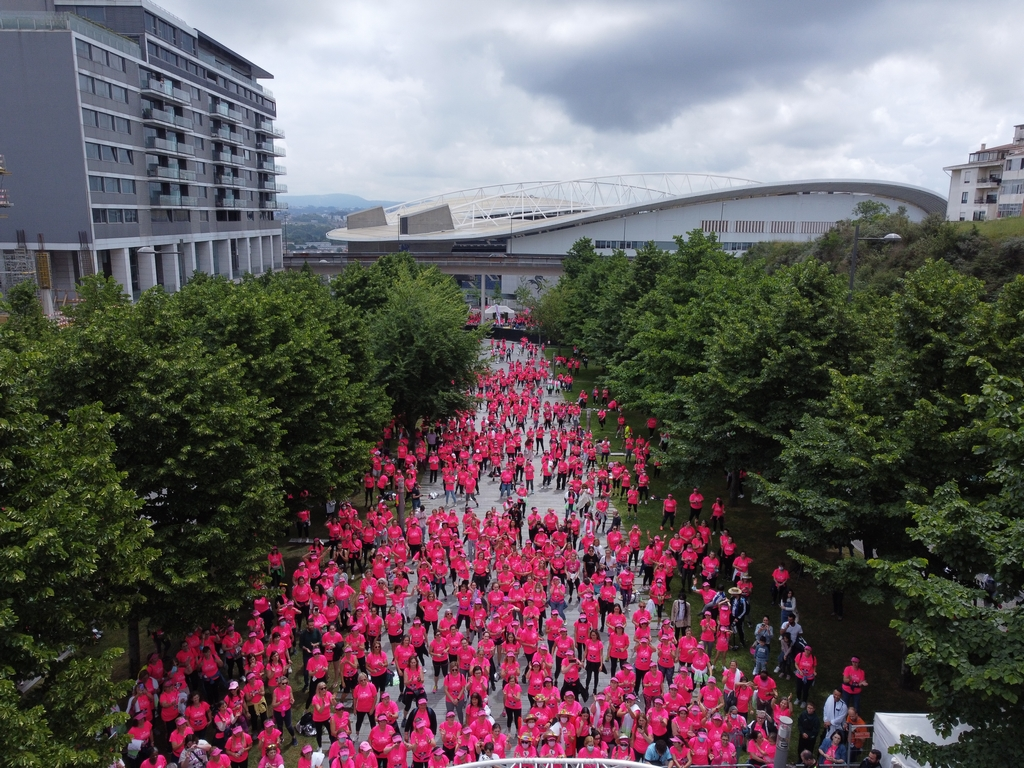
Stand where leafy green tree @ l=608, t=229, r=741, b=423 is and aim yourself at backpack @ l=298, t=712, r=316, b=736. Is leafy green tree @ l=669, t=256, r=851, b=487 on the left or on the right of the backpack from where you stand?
left

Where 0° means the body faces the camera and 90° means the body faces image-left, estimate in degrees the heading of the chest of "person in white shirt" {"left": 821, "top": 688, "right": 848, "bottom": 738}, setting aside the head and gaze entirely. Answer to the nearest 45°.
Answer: approximately 45°

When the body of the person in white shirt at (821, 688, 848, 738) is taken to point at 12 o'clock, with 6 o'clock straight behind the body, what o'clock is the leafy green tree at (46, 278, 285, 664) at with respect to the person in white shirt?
The leafy green tree is roughly at 1 o'clock from the person in white shirt.

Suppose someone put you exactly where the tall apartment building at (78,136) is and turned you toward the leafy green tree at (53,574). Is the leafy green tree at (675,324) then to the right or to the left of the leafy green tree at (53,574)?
left

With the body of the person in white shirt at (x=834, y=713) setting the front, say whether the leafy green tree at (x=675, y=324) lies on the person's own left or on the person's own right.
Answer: on the person's own right

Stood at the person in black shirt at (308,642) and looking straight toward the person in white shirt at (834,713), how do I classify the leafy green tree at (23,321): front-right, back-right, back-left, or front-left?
back-left
